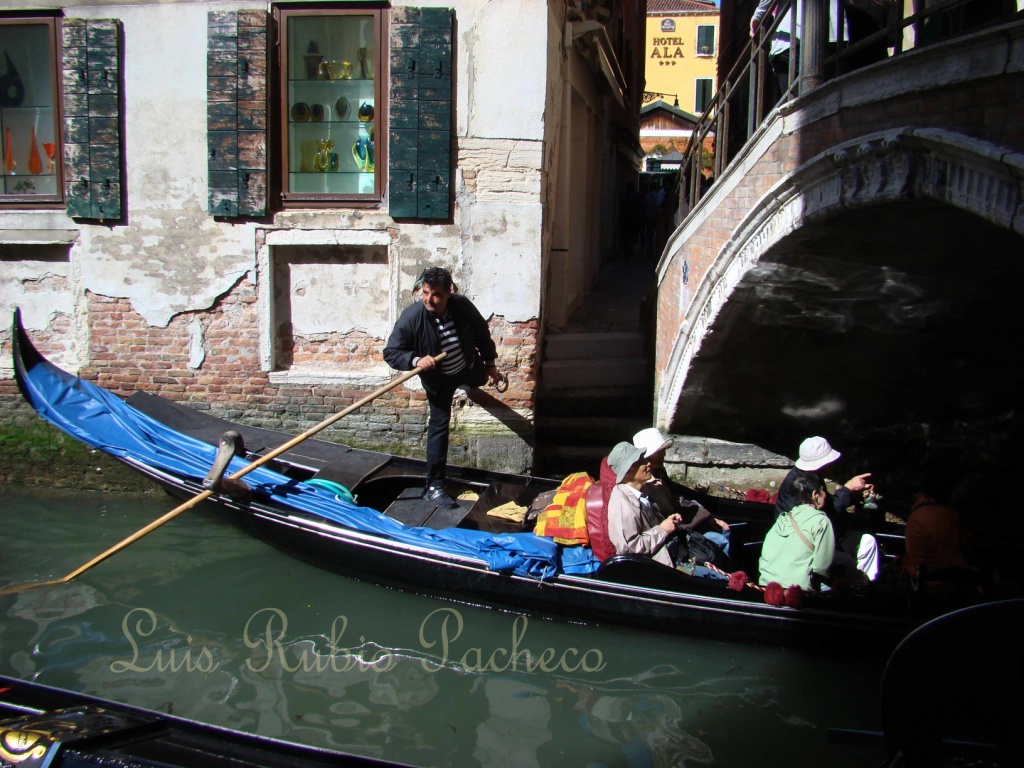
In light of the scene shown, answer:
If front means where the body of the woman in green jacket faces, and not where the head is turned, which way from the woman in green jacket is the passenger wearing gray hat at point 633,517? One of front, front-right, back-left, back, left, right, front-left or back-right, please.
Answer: back-left

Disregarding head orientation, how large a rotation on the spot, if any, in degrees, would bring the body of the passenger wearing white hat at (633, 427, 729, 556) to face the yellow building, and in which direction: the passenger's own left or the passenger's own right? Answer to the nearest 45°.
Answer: approximately 90° to the passenger's own left

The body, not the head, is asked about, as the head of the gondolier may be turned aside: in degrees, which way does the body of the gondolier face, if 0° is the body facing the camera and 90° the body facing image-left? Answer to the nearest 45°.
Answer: approximately 0°

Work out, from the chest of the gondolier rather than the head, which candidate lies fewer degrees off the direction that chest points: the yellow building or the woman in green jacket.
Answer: the woman in green jacket

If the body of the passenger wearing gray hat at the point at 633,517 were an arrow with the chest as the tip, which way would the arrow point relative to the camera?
to the viewer's right

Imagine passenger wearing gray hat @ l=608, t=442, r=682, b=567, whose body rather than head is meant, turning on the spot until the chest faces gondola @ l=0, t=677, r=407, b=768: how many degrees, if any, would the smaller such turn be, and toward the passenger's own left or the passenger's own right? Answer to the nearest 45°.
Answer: approximately 135° to the passenger's own right

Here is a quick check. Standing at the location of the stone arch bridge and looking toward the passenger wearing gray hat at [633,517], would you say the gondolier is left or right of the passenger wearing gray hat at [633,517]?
right

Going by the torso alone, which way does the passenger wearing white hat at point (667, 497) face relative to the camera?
to the viewer's right

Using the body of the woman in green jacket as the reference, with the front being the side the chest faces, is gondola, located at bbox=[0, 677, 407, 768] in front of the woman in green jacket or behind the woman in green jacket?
behind

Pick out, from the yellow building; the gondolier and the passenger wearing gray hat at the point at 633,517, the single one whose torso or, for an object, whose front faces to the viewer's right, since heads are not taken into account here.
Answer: the passenger wearing gray hat

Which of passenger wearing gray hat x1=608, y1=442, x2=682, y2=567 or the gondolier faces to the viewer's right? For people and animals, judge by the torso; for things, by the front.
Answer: the passenger wearing gray hat

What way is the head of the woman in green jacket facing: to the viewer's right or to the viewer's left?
to the viewer's right

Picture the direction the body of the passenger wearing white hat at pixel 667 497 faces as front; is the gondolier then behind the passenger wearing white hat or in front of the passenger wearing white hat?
behind

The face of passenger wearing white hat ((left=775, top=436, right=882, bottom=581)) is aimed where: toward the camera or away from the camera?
away from the camera
